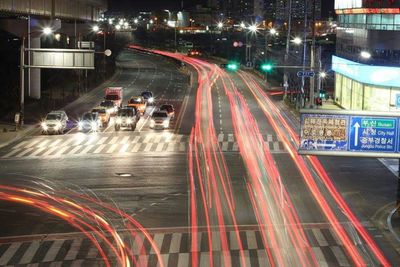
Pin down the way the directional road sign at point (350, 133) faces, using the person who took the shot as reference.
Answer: facing the viewer
